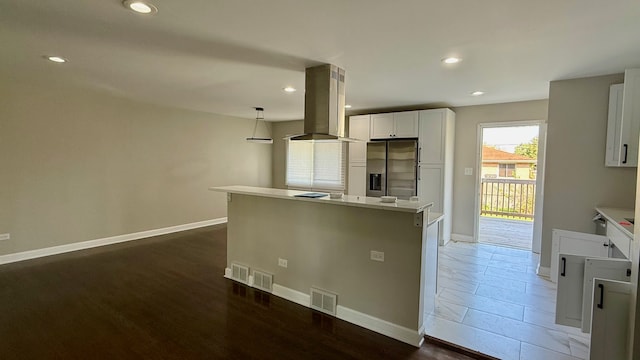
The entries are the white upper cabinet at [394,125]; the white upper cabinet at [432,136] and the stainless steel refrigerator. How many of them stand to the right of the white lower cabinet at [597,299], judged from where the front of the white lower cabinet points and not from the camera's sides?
3

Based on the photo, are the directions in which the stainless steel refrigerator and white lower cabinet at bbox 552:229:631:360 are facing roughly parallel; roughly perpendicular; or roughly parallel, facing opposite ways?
roughly perpendicular

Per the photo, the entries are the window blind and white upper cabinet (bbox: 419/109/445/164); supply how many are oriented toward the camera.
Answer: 2

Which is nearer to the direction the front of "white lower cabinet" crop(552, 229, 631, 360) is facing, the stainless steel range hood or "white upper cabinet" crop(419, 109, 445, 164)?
the stainless steel range hood

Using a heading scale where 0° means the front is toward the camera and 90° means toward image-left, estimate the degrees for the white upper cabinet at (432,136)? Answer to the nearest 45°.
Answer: approximately 0°

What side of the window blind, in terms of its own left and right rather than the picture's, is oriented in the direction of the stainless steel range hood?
front

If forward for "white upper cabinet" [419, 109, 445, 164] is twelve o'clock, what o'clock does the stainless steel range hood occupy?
The stainless steel range hood is roughly at 1 o'clock from the white upper cabinet.

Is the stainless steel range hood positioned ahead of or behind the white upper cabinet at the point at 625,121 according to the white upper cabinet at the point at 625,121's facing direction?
ahead

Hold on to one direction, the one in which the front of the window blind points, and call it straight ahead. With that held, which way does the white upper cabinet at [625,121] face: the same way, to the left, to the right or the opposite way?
to the right

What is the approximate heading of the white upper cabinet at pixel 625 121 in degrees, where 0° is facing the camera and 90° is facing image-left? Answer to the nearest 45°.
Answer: approximately 45°

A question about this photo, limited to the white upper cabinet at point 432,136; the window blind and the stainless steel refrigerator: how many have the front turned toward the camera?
3
